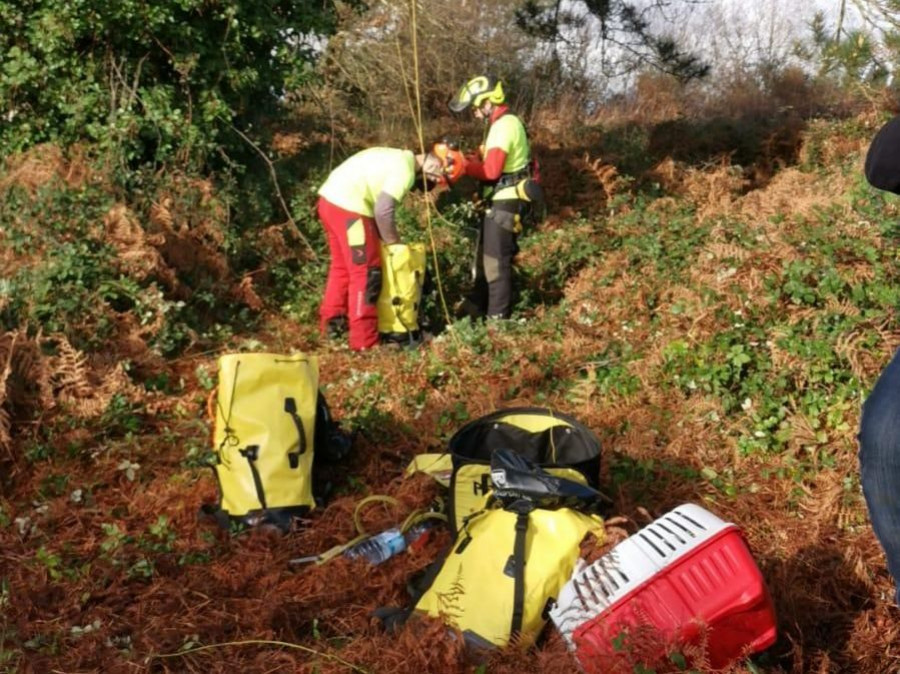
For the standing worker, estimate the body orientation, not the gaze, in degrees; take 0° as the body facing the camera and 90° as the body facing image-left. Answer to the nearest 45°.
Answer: approximately 90°

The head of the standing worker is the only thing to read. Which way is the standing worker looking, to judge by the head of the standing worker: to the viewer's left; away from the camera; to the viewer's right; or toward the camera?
to the viewer's left

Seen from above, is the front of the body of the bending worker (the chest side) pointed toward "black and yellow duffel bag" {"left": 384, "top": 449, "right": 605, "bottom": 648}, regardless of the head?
no

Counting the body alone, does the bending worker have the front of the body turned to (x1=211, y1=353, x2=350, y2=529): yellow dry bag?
no

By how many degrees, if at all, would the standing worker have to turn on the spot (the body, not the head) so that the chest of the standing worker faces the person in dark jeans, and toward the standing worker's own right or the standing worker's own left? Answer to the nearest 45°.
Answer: approximately 90° to the standing worker's own left

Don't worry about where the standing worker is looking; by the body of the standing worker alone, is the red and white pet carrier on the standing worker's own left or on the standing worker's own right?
on the standing worker's own left

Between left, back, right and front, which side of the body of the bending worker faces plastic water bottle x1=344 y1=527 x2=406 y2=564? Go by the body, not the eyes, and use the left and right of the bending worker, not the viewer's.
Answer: right

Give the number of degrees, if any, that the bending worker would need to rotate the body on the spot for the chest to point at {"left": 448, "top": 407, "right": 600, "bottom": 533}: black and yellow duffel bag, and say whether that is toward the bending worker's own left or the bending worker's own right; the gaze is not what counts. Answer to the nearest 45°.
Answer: approximately 90° to the bending worker's own right

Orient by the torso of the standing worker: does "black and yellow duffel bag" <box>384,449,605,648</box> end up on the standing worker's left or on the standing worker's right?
on the standing worker's left

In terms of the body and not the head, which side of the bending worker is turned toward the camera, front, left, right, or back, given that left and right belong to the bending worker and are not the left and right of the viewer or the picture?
right

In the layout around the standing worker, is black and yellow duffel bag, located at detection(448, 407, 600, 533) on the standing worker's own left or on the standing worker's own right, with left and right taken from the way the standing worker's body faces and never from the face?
on the standing worker's own left

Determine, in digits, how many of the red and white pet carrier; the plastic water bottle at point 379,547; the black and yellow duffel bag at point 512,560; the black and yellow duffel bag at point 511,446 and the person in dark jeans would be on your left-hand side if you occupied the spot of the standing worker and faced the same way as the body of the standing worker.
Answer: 5

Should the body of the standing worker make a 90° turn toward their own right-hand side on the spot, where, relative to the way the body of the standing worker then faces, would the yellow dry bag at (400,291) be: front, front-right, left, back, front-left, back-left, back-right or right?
back-left
